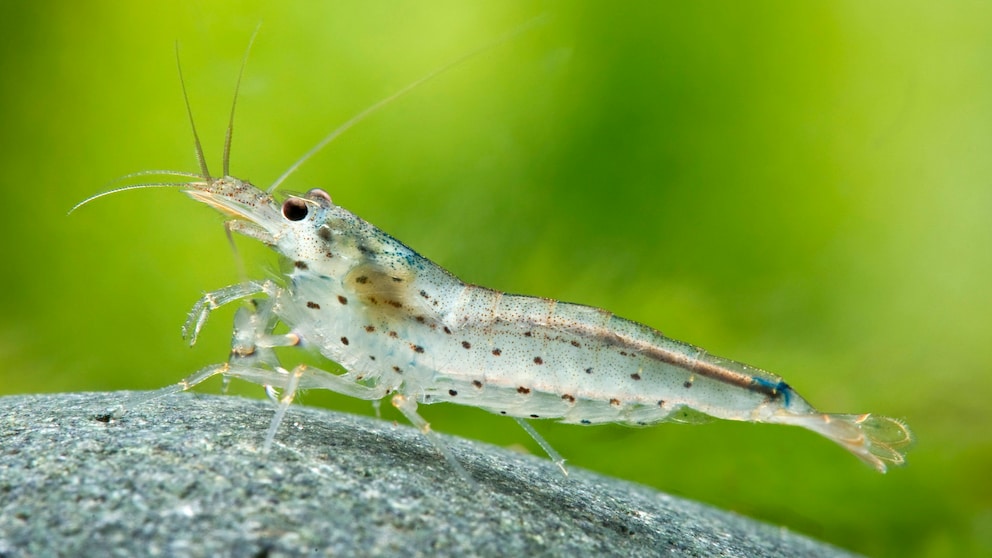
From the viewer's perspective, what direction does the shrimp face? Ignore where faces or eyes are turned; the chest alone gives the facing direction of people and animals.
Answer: to the viewer's left
